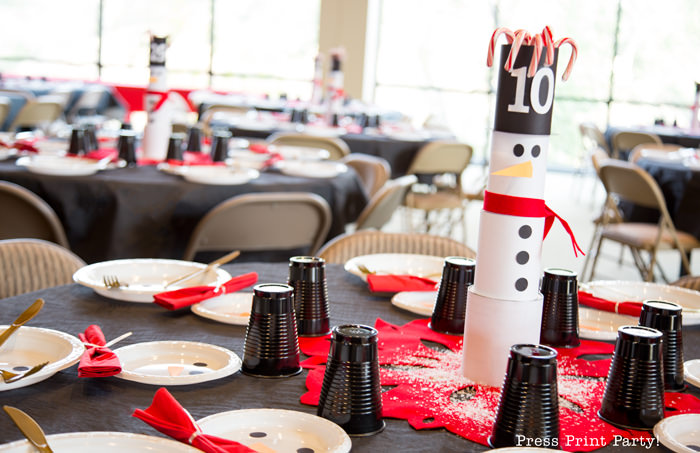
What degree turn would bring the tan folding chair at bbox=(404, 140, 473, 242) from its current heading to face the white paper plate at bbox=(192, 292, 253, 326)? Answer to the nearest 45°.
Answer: approximately 135° to its left

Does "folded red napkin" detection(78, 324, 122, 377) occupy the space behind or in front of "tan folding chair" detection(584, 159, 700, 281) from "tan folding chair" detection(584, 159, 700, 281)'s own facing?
behind

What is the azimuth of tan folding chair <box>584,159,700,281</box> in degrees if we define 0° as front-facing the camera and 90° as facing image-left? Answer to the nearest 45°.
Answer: approximately 225°

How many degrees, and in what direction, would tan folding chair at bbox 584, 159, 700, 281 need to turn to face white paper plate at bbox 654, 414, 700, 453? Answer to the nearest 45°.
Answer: approximately 135° to its right

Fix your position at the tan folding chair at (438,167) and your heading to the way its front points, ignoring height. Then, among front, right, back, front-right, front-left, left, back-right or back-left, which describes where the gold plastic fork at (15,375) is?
back-left

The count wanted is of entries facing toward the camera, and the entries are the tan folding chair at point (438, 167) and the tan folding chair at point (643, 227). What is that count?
0

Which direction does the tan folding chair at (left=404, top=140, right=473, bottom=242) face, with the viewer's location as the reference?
facing away from the viewer and to the left of the viewer

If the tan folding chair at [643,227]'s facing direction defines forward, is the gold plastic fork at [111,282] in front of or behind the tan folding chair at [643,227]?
behind

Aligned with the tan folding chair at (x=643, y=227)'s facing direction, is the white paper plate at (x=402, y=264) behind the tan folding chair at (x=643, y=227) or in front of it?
behind

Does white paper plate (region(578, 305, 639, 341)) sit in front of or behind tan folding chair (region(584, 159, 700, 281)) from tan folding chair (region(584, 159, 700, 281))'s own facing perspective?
behind
